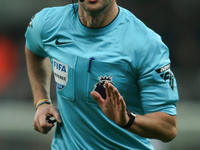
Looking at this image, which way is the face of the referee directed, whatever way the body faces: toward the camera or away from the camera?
toward the camera

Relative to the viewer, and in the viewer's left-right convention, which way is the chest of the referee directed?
facing the viewer and to the left of the viewer
